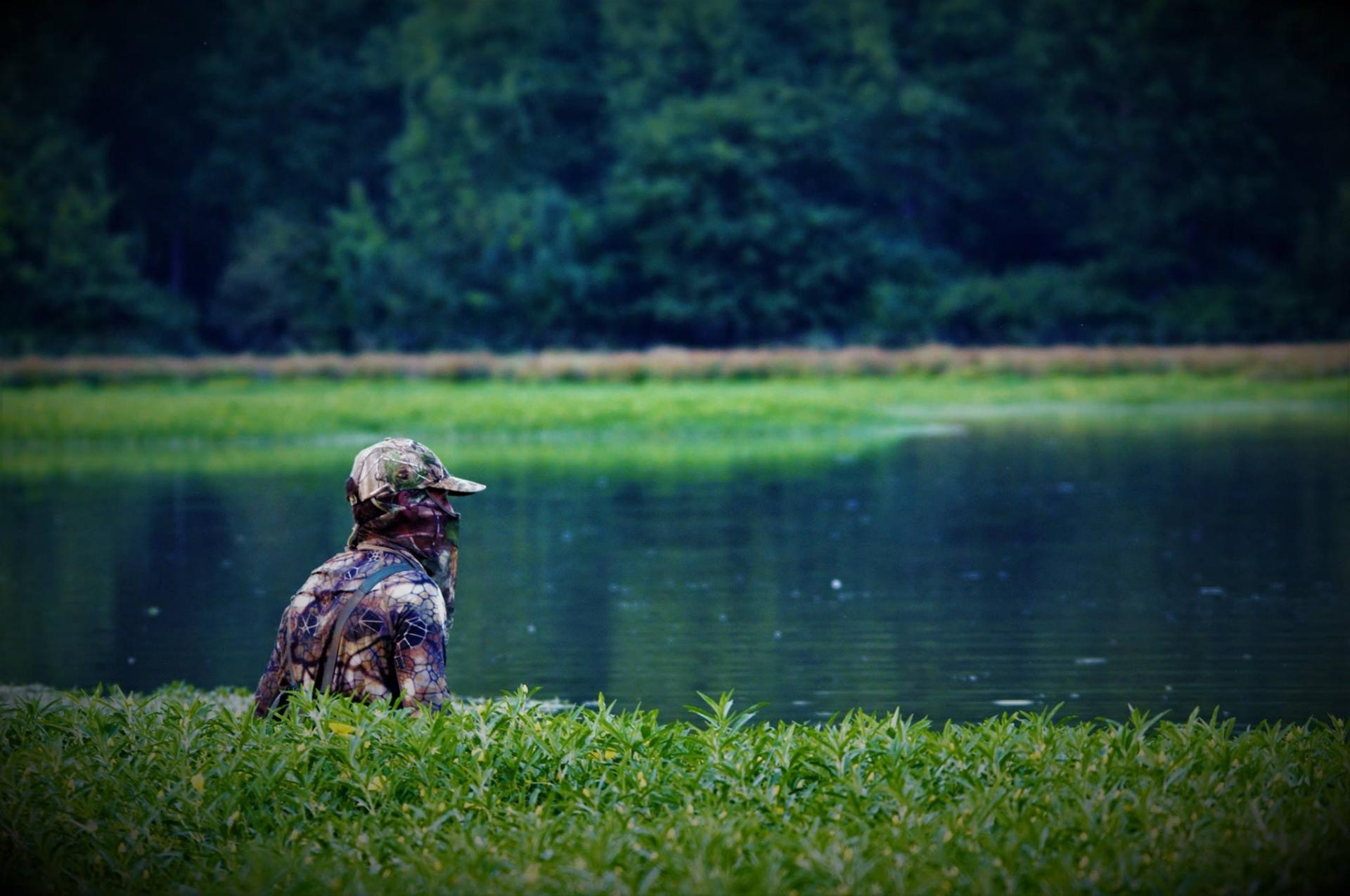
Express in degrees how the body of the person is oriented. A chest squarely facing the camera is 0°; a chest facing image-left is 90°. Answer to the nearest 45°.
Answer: approximately 225°
